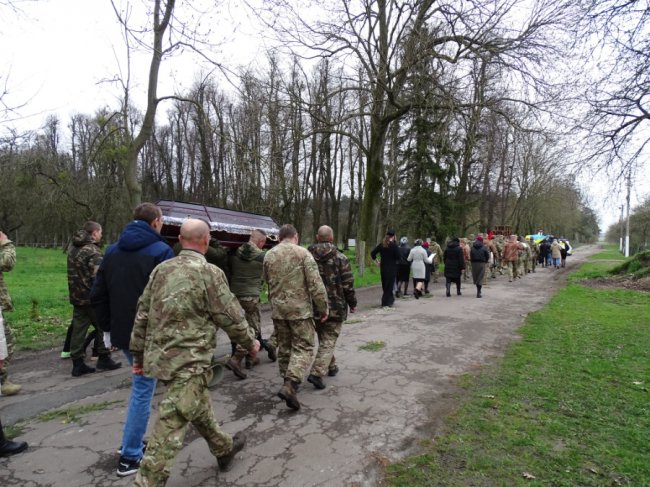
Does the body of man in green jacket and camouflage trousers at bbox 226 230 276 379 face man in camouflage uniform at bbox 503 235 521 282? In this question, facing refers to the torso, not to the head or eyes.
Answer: yes

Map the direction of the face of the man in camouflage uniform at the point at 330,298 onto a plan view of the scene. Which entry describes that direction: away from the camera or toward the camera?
away from the camera

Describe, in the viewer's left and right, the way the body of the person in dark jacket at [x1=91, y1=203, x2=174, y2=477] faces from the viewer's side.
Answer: facing away from the viewer and to the right of the viewer

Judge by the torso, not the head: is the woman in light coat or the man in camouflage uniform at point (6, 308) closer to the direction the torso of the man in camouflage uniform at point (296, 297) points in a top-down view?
the woman in light coat

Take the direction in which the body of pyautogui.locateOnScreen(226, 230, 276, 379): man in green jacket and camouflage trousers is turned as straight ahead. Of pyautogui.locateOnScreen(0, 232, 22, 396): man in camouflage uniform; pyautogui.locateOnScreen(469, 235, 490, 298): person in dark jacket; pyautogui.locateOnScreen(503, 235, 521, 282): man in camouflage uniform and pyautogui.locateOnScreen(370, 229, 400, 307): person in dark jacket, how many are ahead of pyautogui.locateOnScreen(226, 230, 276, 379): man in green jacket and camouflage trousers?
3

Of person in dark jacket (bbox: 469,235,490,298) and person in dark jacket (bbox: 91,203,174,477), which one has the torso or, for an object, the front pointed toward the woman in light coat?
person in dark jacket (bbox: 91,203,174,477)

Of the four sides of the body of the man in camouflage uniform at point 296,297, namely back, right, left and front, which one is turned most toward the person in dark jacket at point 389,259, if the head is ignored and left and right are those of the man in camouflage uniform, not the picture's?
front

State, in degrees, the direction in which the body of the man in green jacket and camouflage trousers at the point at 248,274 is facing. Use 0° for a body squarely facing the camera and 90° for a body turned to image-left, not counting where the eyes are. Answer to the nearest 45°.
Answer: approximately 225°

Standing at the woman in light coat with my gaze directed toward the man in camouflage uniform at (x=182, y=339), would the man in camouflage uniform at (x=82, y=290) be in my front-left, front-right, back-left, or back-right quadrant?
front-right

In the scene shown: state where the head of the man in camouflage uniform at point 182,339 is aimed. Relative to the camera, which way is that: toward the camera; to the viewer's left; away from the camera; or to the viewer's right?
away from the camera

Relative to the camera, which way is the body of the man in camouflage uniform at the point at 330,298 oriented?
away from the camera

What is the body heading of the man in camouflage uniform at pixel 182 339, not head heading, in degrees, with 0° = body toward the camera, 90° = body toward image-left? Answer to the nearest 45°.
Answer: approximately 225°

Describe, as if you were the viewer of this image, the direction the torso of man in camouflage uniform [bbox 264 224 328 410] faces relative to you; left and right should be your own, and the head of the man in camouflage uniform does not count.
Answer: facing away from the viewer

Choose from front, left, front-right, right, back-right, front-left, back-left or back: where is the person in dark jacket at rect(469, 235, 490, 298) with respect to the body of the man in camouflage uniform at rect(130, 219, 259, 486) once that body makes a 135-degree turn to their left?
back-right

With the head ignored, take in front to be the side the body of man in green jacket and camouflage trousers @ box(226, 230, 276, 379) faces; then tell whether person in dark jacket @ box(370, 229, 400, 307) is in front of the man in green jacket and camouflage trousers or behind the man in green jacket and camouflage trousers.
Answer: in front

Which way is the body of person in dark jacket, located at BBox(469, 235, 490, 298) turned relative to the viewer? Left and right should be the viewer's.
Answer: facing away from the viewer
